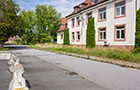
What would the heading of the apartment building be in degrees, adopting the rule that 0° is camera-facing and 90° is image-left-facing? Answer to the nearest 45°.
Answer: approximately 45°

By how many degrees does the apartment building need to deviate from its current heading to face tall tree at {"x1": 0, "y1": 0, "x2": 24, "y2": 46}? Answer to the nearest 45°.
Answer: approximately 45° to its right
